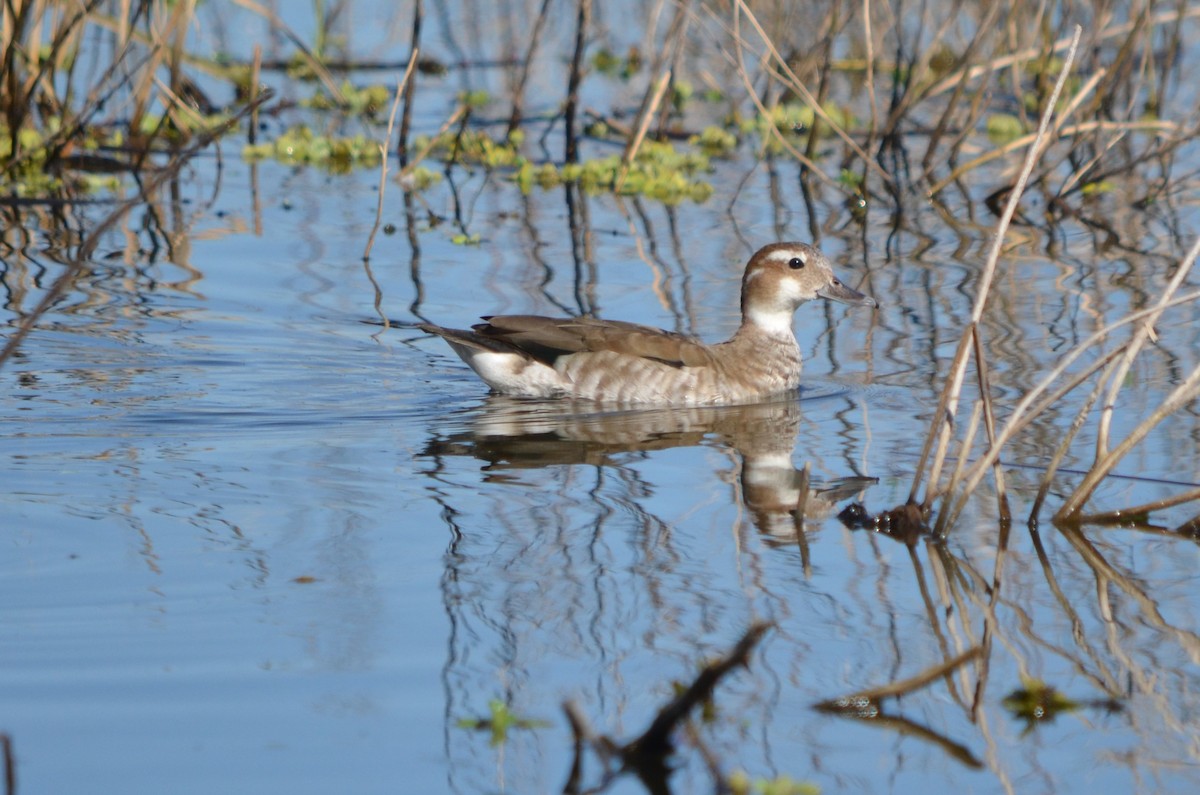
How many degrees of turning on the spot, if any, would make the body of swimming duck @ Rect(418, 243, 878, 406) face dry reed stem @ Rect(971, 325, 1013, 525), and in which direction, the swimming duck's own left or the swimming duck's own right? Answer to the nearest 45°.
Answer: approximately 45° to the swimming duck's own right

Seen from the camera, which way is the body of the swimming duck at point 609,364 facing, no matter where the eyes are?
to the viewer's right

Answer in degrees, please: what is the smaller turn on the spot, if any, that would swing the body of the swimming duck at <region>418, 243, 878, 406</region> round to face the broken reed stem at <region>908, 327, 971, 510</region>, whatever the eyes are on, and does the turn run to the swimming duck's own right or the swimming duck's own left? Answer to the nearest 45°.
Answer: approximately 45° to the swimming duck's own right

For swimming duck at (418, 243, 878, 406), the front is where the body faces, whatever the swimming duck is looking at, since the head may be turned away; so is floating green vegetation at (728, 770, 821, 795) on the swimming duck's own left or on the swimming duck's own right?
on the swimming duck's own right

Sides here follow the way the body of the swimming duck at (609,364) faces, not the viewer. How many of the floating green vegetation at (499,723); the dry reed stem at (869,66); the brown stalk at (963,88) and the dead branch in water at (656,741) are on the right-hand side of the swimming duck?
2

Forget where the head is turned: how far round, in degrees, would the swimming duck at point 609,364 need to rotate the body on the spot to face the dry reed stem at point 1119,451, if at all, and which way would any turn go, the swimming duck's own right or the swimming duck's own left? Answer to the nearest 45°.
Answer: approximately 45° to the swimming duck's own right

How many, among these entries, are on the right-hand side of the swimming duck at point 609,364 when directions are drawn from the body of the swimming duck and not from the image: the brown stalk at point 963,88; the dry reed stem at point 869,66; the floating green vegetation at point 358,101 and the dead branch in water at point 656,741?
1

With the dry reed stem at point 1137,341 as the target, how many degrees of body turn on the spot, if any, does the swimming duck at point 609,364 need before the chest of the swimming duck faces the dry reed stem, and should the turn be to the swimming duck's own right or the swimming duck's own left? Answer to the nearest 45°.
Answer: approximately 45° to the swimming duck's own right

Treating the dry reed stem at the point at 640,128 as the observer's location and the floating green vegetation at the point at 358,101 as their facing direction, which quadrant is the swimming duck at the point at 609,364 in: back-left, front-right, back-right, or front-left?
back-left
